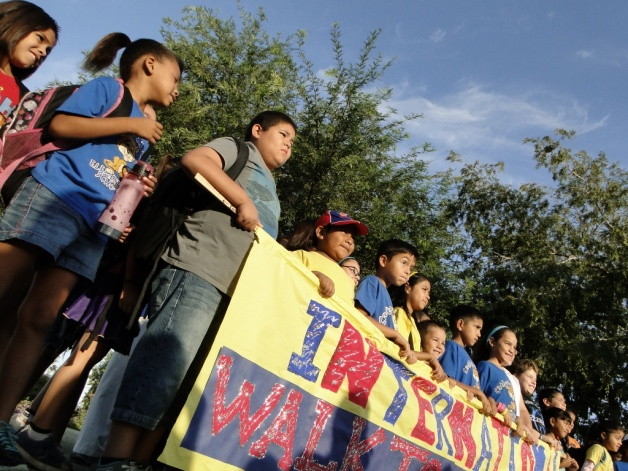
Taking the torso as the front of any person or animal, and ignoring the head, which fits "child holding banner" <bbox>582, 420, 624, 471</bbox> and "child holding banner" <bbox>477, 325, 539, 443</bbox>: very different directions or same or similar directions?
same or similar directions

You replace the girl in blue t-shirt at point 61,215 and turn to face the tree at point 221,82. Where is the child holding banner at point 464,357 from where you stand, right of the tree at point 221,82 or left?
right

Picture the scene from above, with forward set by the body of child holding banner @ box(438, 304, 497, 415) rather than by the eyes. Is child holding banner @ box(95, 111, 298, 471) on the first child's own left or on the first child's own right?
on the first child's own right

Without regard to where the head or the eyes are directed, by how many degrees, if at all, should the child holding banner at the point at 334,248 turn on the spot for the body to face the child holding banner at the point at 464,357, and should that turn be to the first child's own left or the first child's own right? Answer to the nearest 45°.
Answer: approximately 90° to the first child's own left

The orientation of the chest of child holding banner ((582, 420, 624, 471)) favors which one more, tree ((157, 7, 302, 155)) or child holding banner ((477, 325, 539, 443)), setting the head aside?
the child holding banner

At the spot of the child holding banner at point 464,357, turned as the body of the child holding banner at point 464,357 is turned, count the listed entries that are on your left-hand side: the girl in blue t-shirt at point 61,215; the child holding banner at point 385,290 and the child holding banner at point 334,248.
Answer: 0

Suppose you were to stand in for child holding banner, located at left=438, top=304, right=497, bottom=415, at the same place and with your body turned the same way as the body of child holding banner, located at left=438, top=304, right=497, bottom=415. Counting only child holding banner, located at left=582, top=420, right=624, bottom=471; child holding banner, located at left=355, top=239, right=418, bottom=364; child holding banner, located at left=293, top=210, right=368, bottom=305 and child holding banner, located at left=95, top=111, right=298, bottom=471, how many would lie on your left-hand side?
1

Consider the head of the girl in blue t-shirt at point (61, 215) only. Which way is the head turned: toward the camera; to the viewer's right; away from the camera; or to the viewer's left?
to the viewer's right

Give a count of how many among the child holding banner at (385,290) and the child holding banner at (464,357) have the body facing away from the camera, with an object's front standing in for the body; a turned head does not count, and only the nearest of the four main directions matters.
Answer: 0

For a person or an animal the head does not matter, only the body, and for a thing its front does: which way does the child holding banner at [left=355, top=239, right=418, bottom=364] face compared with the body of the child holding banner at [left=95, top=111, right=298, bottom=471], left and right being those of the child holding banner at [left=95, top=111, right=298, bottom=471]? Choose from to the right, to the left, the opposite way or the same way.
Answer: the same way

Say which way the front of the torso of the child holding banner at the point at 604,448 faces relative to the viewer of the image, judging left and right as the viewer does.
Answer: facing the viewer and to the right of the viewer

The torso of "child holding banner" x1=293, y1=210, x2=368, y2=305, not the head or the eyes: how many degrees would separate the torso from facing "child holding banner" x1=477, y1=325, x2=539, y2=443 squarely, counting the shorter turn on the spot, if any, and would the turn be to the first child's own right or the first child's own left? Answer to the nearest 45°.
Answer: approximately 90° to the first child's own left

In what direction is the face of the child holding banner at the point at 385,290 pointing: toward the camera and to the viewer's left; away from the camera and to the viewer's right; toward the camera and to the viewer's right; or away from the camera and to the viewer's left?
toward the camera and to the viewer's right

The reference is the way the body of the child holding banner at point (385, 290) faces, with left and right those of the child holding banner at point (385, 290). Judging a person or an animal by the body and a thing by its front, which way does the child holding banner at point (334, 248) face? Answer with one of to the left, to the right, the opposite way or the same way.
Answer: the same way

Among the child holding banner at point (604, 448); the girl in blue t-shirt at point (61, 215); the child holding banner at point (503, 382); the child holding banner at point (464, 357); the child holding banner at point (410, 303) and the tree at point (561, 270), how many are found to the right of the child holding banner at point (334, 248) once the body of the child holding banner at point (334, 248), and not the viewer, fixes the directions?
1

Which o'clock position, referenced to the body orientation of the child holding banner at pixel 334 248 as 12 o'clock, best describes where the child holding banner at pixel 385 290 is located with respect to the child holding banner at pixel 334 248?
the child holding banner at pixel 385 290 is roughly at 9 o'clock from the child holding banner at pixel 334 248.

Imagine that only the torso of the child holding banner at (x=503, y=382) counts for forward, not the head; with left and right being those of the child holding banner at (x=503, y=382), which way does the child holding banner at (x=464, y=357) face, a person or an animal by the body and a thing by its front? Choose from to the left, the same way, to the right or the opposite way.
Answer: the same way
